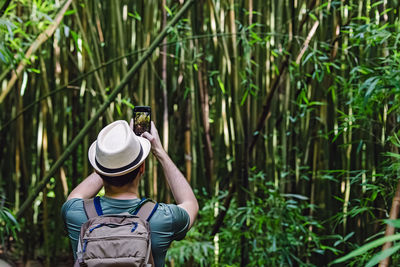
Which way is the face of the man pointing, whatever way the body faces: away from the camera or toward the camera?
away from the camera

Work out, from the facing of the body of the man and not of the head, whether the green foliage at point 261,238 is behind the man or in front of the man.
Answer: in front

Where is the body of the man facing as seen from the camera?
away from the camera
